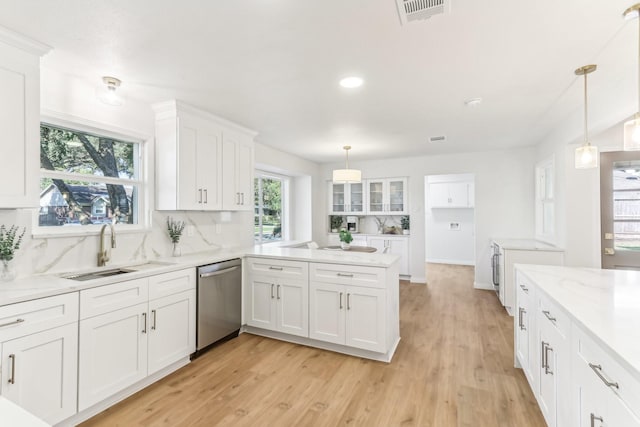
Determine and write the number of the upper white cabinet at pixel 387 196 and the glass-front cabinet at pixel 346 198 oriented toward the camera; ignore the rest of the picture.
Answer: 2

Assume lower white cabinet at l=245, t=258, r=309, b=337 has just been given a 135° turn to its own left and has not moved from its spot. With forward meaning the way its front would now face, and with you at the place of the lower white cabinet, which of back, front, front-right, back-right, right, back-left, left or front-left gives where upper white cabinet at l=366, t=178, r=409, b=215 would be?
front-left

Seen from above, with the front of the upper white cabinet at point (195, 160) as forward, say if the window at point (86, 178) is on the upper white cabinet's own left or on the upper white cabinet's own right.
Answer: on the upper white cabinet's own right

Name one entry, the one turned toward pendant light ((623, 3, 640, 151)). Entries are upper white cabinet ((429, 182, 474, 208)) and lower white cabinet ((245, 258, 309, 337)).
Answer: the upper white cabinet

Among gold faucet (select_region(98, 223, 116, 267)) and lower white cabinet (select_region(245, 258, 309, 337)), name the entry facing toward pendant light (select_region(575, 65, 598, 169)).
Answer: the gold faucet

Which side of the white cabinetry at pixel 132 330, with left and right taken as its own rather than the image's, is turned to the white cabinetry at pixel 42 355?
right

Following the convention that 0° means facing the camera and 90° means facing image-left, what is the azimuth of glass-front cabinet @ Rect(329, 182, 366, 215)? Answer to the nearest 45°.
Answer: approximately 0°

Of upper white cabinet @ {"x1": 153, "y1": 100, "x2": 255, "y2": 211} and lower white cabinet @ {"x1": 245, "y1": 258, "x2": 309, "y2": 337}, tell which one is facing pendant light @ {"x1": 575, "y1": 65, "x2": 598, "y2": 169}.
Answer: the upper white cabinet
